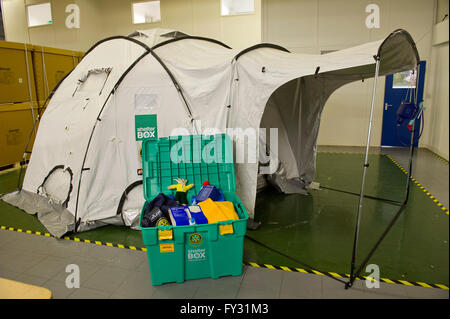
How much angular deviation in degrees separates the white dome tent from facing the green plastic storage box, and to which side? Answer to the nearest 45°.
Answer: approximately 90° to its right

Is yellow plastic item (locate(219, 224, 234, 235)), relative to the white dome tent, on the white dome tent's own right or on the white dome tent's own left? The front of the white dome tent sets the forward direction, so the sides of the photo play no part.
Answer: on the white dome tent's own right

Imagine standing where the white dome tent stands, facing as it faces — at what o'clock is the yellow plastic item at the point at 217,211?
The yellow plastic item is roughly at 2 o'clock from the white dome tent.

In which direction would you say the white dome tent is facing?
to the viewer's right

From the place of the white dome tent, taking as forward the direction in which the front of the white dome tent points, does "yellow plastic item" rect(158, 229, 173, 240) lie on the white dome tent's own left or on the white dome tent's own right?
on the white dome tent's own right
